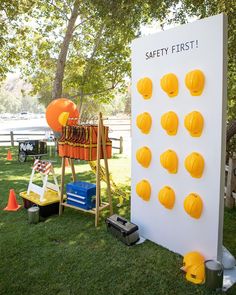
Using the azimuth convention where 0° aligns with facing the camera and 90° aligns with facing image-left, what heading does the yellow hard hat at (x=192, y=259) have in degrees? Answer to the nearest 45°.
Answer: approximately 90°

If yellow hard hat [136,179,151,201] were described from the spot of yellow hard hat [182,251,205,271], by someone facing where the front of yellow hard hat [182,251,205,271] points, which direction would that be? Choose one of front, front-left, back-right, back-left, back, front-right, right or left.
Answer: front-right

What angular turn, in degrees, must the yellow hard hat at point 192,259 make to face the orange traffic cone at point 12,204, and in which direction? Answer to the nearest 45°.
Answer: approximately 90° to its right
